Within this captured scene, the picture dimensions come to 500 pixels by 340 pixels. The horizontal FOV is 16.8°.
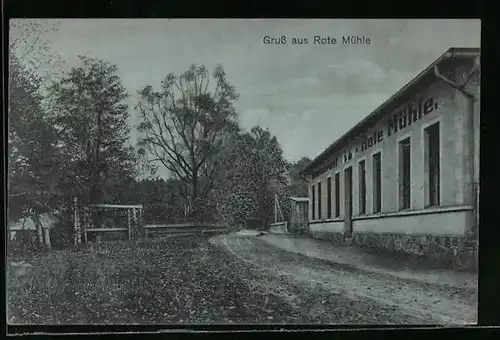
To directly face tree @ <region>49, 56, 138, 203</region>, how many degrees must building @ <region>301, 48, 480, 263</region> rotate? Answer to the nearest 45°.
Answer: approximately 45° to its right

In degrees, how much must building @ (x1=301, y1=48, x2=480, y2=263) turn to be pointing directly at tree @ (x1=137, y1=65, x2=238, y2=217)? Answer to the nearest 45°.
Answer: approximately 45° to its right

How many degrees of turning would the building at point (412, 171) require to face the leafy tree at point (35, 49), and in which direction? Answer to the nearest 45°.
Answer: approximately 45° to its right

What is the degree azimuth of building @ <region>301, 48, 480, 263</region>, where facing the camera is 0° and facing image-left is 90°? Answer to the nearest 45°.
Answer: approximately 45°
